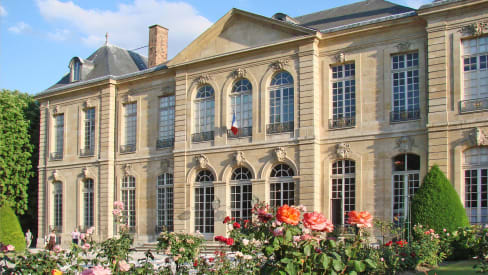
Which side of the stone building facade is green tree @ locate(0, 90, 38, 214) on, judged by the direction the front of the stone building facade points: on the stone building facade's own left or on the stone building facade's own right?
on the stone building facade's own right

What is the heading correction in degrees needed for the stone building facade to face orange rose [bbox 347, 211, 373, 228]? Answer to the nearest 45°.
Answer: approximately 45° to its left

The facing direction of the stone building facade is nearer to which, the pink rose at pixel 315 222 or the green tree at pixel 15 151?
the pink rose

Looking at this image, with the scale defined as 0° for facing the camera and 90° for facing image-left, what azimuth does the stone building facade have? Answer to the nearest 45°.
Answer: approximately 45°

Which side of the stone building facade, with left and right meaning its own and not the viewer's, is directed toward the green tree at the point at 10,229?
right

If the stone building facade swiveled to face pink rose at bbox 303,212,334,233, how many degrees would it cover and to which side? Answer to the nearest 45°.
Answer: approximately 45° to its left
